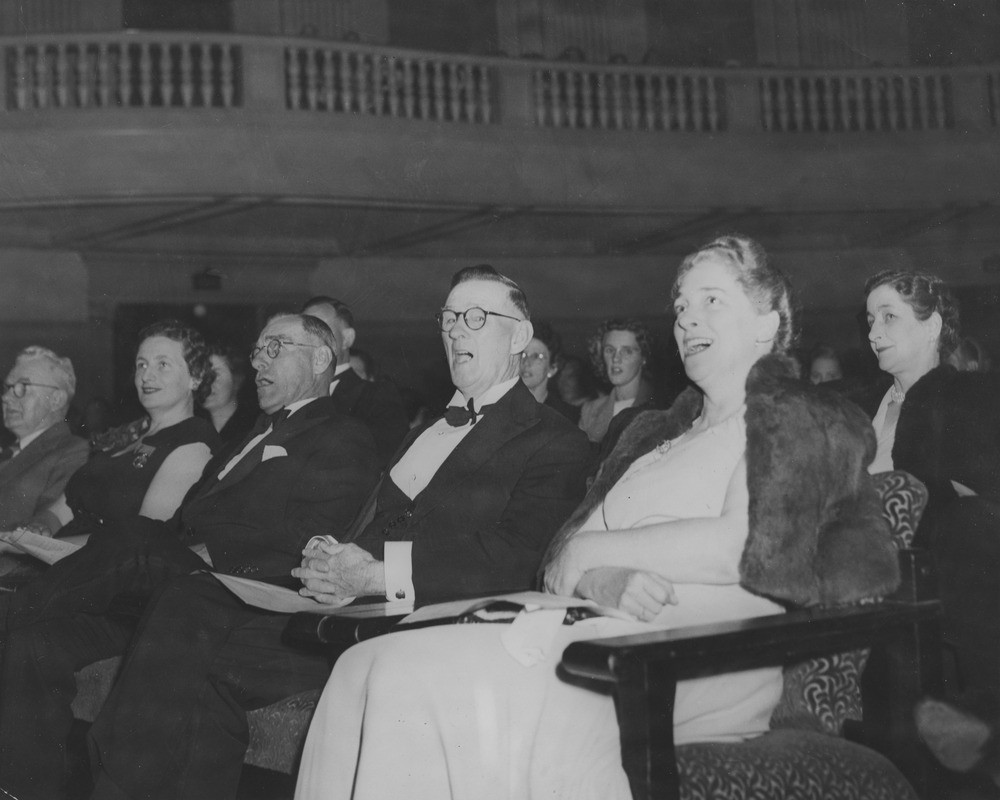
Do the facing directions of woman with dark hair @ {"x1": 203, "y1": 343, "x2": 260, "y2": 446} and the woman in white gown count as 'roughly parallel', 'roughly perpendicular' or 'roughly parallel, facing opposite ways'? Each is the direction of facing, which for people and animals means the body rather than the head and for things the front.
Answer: roughly parallel

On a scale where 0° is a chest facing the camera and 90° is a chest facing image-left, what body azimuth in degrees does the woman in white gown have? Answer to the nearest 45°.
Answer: approximately 45°

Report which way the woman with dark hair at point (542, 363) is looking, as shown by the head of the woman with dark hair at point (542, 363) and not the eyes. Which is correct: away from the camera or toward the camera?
toward the camera

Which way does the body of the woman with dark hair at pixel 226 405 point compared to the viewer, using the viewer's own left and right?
facing the viewer and to the left of the viewer

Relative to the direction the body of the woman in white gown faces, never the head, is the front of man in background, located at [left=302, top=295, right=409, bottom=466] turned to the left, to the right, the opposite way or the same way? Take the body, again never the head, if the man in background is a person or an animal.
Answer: the same way

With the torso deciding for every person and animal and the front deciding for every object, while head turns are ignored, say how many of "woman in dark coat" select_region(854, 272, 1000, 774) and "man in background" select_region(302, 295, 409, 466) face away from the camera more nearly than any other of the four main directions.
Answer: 0

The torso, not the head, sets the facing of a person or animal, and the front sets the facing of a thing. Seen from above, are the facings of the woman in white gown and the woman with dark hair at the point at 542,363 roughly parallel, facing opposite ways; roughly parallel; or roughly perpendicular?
roughly parallel

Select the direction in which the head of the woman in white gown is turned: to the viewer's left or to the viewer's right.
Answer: to the viewer's left

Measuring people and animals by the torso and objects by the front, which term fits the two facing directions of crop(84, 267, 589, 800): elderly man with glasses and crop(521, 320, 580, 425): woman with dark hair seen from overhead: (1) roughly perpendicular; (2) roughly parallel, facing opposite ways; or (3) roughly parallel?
roughly parallel

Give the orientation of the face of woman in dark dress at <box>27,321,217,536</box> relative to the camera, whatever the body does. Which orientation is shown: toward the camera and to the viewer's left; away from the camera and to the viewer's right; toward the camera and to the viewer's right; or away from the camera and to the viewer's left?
toward the camera and to the viewer's left

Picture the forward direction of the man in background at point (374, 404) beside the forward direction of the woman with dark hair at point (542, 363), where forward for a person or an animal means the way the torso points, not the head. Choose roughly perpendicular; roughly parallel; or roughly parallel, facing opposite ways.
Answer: roughly parallel

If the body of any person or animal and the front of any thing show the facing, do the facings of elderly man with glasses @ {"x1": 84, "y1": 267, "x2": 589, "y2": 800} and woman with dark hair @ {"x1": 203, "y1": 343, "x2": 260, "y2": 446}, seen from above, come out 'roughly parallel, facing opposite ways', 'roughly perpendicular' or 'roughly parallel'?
roughly parallel

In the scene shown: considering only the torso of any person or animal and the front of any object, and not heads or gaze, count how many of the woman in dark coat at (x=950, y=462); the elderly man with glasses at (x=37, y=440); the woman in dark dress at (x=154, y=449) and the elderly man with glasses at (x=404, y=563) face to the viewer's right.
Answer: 0

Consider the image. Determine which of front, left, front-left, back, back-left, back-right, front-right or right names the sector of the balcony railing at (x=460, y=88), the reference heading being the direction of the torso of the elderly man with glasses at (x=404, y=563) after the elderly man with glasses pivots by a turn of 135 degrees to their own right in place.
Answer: front

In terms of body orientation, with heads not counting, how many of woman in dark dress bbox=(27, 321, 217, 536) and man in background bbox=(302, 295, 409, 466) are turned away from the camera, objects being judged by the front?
0
